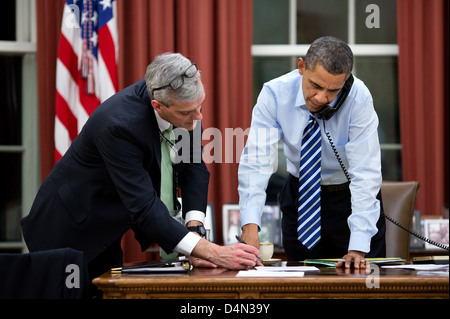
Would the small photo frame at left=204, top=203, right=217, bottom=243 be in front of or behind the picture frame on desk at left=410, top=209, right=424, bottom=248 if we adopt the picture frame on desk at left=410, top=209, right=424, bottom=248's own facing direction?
in front

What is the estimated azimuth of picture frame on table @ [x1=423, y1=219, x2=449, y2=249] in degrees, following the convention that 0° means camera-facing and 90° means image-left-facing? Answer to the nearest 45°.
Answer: approximately 0°

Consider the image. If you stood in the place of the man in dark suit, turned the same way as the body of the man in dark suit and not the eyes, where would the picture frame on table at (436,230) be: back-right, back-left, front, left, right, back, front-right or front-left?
front-left

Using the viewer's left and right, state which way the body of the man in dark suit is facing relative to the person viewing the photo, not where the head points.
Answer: facing to the right of the viewer

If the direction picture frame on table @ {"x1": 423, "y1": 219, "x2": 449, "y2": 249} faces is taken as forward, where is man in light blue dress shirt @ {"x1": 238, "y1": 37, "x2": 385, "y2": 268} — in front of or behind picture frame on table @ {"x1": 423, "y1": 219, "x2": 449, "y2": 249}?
in front

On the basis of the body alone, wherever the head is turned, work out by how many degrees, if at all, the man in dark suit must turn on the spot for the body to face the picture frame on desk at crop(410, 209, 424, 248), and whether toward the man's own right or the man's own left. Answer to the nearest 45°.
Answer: approximately 45° to the man's own left
